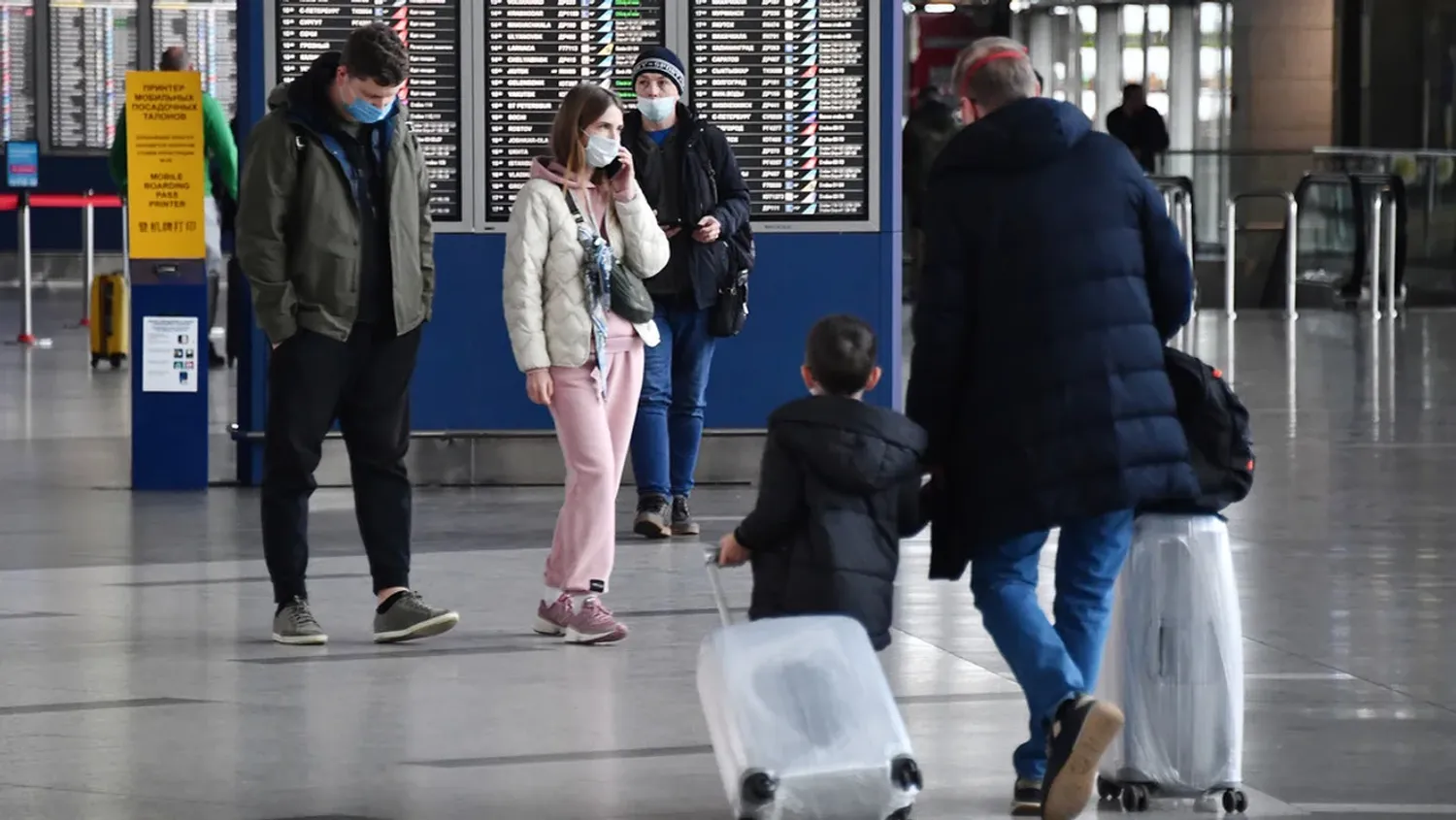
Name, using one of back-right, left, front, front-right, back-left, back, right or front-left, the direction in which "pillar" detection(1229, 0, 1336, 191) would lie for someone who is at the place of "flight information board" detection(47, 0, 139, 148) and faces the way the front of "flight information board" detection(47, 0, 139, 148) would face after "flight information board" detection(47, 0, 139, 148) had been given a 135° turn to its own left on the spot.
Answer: front-right

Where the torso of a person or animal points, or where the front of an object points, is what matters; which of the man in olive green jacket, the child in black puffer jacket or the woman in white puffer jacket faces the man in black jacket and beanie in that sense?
the child in black puffer jacket

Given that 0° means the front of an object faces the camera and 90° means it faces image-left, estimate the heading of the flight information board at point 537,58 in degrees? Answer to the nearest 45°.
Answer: approximately 0°

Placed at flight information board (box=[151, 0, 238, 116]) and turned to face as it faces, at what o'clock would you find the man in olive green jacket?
The man in olive green jacket is roughly at 12 o'clock from the flight information board.

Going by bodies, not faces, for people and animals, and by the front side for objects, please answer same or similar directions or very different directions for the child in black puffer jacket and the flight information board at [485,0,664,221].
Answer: very different directions

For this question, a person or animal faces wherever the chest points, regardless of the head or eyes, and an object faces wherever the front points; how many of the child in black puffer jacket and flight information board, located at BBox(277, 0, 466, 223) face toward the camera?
1

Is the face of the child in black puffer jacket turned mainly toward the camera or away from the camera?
away from the camera

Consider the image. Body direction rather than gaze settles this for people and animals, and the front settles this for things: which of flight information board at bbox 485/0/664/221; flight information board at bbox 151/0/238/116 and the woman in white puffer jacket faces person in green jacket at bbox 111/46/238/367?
flight information board at bbox 151/0/238/116

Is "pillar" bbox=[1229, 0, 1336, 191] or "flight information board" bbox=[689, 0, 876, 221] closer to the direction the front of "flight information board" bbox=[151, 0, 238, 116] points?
the flight information board

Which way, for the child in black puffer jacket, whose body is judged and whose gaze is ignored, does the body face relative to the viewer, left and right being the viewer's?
facing away from the viewer

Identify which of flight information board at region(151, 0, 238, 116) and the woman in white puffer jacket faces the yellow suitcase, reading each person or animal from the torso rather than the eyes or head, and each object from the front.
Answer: the flight information board

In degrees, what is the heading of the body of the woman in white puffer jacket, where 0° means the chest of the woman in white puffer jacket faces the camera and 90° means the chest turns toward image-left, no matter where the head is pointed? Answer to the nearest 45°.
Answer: approximately 315°
